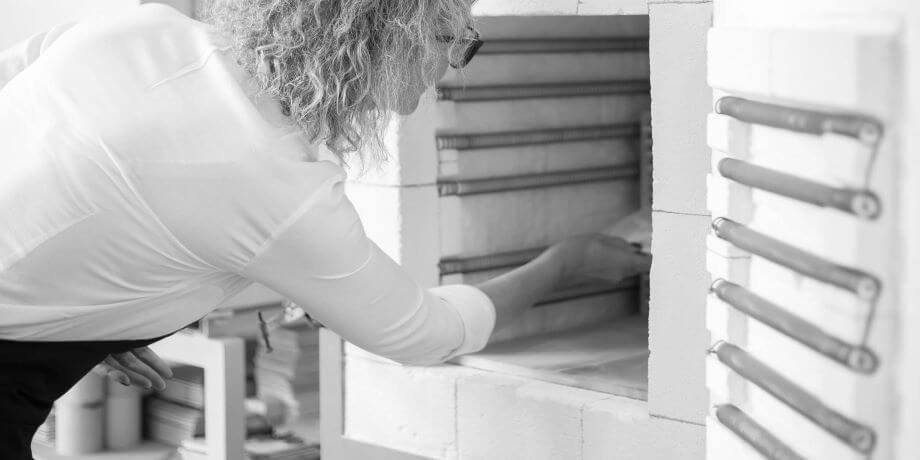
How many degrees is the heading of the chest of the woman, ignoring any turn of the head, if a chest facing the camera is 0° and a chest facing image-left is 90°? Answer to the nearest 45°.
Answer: approximately 225°

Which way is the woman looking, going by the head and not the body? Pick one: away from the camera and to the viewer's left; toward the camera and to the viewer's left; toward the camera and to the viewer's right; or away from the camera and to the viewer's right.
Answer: away from the camera and to the viewer's right
